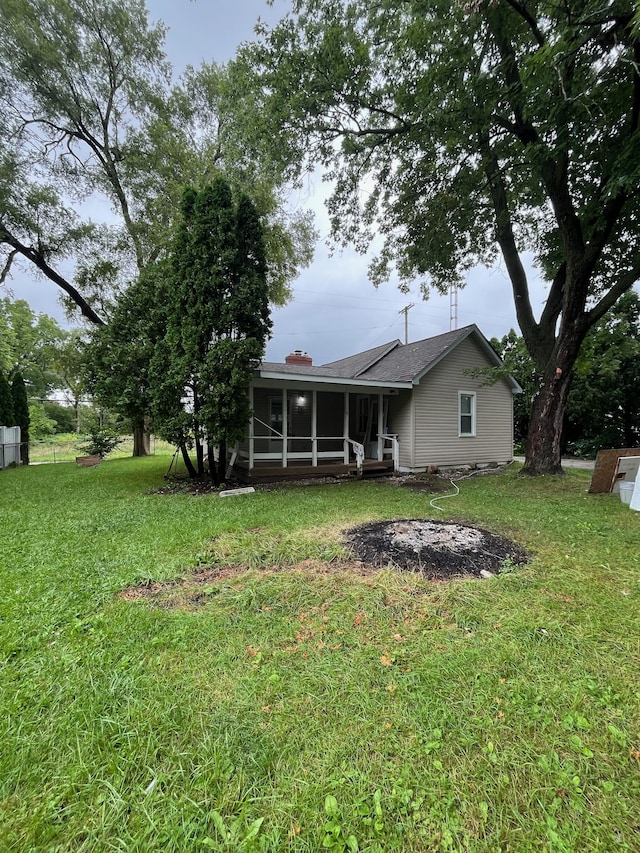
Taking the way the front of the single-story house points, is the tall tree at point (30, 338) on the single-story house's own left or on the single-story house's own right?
on the single-story house's own right

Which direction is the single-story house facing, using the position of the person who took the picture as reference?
facing the viewer and to the left of the viewer

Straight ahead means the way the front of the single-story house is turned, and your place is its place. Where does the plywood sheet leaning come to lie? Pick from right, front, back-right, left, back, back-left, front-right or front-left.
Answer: left

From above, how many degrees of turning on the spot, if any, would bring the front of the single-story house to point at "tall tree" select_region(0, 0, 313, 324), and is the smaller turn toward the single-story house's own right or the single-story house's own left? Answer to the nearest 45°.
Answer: approximately 45° to the single-story house's own right

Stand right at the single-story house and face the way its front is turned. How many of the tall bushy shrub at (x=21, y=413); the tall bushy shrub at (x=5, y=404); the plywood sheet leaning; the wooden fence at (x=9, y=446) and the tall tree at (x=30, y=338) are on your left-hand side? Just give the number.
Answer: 1

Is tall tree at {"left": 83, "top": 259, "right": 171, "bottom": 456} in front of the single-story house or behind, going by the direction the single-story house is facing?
in front

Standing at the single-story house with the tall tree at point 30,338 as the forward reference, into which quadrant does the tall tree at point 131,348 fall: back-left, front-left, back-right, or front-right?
front-left

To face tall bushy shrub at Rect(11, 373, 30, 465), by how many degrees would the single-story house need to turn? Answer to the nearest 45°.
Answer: approximately 45° to its right

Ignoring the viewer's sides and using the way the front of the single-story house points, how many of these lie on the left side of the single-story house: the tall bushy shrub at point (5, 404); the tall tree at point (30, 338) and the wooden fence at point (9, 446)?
0

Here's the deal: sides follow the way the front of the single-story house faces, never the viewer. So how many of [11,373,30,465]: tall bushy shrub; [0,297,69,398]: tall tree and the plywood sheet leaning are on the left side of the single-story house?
1

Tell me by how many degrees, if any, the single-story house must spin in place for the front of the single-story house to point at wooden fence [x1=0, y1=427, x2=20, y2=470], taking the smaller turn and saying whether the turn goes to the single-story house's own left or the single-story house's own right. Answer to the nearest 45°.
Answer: approximately 45° to the single-story house's own right
